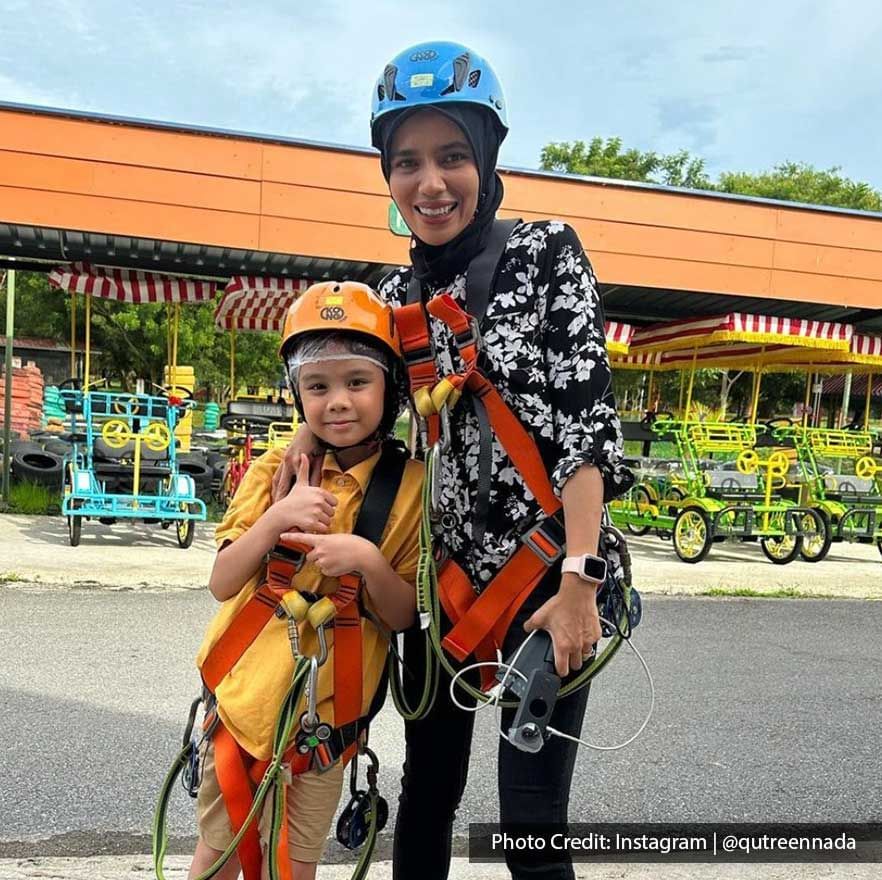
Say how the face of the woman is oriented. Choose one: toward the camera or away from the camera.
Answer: toward the camera

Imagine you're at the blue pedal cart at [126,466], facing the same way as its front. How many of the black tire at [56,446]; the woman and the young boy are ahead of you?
2

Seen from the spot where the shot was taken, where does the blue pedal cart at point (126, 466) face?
facing the viewer

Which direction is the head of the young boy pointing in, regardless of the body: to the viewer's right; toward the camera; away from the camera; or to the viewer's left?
toward the camera

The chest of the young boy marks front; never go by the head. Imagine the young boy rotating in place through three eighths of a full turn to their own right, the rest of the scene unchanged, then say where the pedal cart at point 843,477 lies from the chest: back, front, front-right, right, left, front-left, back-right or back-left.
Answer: right

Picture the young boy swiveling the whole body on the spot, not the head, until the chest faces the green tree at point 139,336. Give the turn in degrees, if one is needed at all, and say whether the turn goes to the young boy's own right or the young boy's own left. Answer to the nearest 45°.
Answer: approximately 180°

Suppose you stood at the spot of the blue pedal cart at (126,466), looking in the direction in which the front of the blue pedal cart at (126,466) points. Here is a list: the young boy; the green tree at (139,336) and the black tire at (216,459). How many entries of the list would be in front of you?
1

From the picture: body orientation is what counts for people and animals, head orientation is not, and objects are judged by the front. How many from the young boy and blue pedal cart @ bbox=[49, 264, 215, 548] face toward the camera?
2

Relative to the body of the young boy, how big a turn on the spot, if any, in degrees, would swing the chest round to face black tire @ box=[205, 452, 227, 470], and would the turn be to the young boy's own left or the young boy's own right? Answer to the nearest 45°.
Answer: approximately 180°

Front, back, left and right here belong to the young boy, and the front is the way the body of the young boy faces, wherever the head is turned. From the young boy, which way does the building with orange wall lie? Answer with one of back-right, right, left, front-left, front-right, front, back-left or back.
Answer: back
